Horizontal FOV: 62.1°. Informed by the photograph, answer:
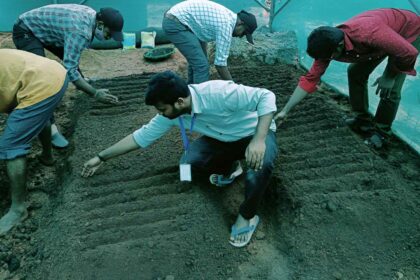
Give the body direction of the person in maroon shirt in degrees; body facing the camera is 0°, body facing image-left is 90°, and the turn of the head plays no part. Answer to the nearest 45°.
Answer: approximately 45°

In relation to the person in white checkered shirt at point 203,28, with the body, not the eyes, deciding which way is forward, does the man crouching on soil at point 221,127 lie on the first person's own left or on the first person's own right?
on the first person's own right

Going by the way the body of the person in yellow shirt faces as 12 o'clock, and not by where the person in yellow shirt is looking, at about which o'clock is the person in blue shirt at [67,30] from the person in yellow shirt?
The person in blue shirt is roughly at 4 o'clock from the person in yellow shirt.

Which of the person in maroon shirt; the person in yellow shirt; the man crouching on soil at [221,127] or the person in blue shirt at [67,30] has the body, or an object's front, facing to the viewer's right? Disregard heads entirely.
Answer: the person in blue shirt

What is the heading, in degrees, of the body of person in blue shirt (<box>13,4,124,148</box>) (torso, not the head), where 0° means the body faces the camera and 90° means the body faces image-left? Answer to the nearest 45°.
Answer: approximately 270°

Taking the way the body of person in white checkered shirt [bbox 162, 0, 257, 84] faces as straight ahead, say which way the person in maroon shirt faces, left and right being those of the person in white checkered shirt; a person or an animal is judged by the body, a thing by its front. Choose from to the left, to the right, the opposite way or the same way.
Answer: the opposite way

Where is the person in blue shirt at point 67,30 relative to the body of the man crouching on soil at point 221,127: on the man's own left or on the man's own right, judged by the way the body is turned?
on the man's own right

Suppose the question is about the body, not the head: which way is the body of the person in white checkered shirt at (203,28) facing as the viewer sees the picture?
to the viewer's right

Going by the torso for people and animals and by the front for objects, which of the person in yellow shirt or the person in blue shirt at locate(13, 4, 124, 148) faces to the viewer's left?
the person in yellow shirt

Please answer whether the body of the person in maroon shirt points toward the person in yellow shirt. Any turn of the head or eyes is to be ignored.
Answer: yes

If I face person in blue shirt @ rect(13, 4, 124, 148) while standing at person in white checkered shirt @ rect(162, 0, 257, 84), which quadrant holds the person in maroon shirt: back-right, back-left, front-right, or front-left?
back-left
